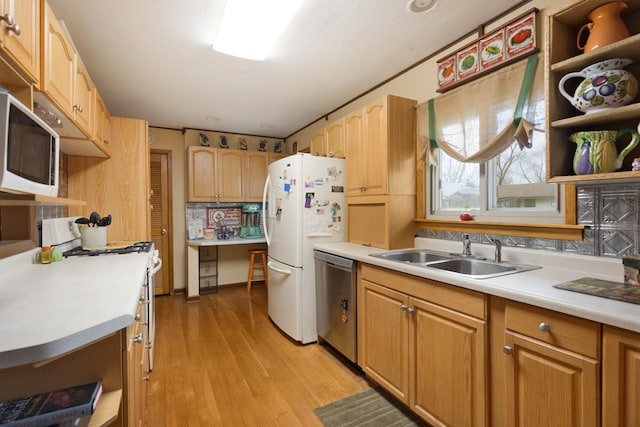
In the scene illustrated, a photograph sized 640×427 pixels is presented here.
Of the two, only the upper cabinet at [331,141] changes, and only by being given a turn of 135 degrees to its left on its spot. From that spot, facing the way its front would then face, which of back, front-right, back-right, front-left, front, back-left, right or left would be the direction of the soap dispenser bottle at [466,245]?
front-right

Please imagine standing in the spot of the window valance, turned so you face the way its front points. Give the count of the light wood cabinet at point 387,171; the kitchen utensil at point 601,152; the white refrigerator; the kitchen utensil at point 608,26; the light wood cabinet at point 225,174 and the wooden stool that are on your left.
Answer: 2

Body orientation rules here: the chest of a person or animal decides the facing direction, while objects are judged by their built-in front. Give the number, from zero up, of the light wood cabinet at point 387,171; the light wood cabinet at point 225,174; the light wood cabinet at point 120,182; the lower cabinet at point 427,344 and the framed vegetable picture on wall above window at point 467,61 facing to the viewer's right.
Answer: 1

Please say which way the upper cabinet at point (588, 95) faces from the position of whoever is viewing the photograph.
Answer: facing the viewer and to the left of the viewer

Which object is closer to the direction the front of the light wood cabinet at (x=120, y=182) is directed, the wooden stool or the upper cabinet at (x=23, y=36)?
the wooden stool

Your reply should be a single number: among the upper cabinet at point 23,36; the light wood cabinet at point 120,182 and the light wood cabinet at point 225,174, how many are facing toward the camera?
1

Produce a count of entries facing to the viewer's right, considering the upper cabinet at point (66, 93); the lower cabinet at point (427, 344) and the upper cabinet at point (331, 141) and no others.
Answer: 1

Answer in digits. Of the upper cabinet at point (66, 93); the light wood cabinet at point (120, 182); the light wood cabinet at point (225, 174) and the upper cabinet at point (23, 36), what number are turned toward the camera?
1

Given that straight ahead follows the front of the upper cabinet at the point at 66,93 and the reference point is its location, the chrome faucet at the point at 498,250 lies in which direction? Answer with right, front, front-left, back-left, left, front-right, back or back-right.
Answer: front-right

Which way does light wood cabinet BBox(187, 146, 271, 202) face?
toward the camera

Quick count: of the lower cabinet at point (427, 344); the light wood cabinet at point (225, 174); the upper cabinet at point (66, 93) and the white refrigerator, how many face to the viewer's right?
1

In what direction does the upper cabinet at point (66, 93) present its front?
to the viewer's right

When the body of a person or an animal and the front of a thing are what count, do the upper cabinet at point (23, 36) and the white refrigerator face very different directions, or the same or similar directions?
very different directions

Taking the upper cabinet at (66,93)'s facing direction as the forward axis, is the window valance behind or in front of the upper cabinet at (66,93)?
in front

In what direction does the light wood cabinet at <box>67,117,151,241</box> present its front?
to the viewer's right

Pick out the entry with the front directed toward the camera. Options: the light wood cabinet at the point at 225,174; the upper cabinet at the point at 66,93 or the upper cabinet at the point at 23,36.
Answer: the light wood cabinet
